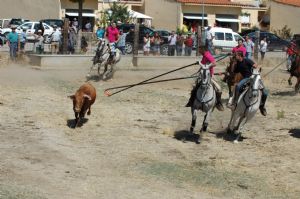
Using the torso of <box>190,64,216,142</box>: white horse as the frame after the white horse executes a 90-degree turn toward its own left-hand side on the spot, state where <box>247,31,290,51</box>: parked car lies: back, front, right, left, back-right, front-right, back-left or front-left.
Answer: left

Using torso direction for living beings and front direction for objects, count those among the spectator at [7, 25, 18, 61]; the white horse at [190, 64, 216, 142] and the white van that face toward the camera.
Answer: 2

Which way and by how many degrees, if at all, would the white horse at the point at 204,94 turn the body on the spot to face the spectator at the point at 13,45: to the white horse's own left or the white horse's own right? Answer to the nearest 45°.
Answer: approximately 135° to the white horse's own right
